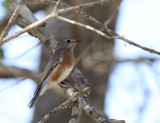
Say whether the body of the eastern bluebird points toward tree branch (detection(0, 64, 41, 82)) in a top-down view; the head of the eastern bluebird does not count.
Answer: no

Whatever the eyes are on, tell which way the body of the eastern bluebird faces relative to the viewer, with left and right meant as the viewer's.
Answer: facing to the right of the viewer
